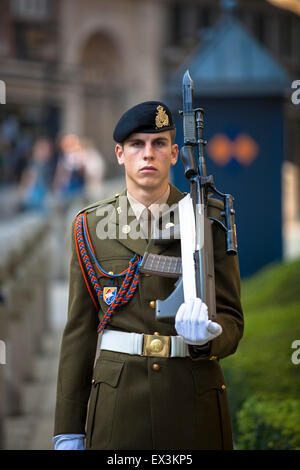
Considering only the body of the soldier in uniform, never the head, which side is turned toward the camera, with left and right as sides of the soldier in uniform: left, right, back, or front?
front

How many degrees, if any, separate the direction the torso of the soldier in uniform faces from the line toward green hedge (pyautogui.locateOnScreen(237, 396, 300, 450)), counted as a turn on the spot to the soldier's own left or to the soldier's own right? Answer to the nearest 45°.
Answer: approximately 180°

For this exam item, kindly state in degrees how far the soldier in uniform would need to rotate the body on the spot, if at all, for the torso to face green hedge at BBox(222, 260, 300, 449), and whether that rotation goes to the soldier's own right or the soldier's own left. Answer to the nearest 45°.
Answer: approximately 180°

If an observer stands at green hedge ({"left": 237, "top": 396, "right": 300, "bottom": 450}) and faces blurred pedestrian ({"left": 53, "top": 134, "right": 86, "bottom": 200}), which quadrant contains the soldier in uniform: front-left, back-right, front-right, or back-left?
back-left

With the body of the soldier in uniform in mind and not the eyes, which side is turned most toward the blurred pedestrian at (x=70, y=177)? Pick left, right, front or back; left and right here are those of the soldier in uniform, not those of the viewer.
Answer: back

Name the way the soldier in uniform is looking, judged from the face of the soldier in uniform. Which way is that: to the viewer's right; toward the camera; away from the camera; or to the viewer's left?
toward the camera
